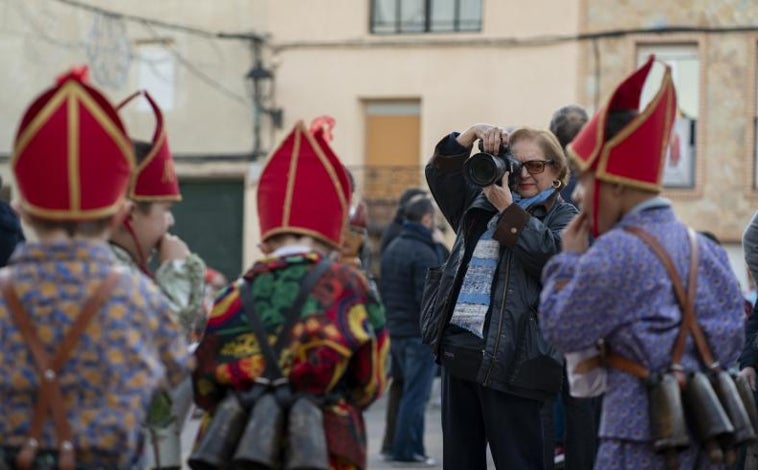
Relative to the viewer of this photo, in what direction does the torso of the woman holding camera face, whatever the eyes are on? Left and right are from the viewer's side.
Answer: facing the viewer and to the left of the viewer

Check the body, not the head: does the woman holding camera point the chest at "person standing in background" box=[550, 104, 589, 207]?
no

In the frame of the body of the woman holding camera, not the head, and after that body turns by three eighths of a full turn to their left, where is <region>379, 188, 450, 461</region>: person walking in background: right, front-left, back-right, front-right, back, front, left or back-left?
left
